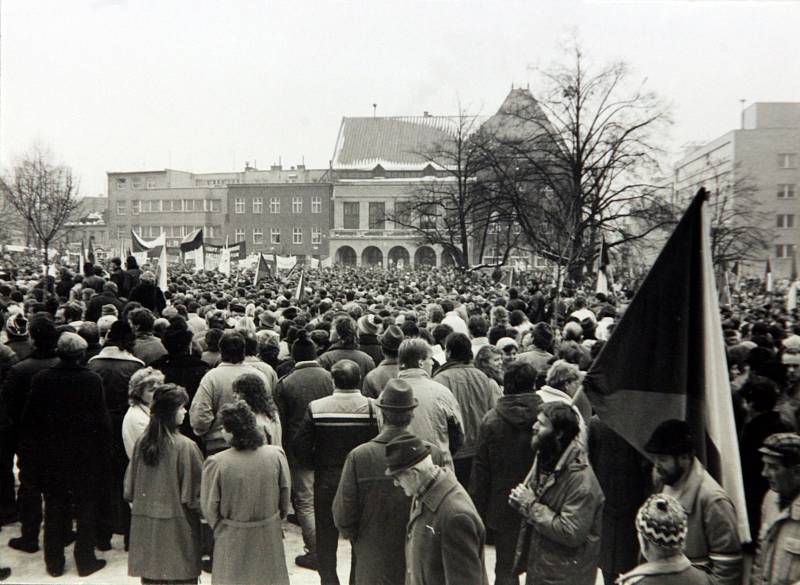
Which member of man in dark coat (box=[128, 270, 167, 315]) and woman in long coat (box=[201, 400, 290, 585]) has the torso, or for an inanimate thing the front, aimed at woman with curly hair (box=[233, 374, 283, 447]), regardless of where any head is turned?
the woman in long coat

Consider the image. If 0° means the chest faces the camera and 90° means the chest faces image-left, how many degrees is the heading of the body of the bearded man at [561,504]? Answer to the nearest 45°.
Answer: approximately 90°

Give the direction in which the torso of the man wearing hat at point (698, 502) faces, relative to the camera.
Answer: to the viewer's left

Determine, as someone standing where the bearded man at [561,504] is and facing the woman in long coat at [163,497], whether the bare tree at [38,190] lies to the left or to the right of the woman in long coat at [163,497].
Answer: right

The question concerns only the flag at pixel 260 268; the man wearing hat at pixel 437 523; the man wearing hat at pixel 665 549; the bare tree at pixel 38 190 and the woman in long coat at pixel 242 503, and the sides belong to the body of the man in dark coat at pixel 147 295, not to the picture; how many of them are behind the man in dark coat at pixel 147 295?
3

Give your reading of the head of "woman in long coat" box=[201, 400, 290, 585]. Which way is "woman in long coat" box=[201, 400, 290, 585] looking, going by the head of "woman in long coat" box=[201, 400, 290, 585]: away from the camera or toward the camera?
away from the camera

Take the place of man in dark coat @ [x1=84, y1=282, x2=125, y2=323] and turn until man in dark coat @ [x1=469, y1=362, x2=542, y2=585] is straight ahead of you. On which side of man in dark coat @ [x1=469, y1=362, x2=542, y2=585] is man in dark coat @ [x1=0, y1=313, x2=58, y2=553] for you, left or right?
right

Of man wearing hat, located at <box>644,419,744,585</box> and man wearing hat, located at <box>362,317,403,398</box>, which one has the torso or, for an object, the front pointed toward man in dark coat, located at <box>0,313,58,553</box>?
man wearing hat, located at <box>644,419,744,585</box>

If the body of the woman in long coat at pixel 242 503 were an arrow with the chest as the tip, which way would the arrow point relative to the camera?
away from the camera

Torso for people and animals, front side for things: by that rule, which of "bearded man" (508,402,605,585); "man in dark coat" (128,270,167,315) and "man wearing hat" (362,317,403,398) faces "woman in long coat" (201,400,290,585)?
the bearded man

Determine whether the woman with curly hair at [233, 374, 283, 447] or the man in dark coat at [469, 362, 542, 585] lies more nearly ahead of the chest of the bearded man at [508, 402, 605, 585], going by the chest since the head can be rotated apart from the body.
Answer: the woman with curly hair
